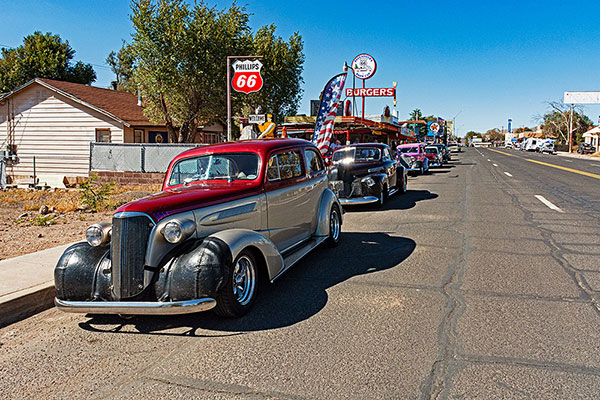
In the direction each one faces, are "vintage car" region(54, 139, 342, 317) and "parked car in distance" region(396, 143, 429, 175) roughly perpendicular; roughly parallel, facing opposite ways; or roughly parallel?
roughly parallel

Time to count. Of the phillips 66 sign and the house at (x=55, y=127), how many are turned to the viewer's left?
0

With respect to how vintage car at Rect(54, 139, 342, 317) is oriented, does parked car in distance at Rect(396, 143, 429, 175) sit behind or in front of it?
behind

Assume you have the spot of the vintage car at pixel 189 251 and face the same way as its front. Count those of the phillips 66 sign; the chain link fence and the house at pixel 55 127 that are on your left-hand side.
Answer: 0

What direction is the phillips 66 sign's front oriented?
toward the camera

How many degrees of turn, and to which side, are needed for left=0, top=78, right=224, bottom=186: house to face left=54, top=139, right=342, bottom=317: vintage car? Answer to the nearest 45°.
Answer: approximately 45° to its right

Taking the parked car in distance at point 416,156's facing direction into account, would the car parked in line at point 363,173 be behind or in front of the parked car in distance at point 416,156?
in front

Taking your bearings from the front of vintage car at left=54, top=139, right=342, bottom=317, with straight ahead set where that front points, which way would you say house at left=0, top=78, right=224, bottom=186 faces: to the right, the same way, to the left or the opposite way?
to the left

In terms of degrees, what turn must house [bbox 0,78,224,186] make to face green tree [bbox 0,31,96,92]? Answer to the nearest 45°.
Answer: approximately 135° to its left

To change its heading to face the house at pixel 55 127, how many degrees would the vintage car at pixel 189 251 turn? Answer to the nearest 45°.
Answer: approximately 135° to its right

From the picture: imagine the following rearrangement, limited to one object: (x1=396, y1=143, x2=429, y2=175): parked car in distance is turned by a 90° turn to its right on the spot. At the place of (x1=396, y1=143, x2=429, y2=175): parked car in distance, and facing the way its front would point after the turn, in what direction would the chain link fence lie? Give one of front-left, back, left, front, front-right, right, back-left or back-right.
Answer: left

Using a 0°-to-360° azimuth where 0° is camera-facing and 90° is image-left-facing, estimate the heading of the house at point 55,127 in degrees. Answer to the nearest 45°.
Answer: approximately 315°

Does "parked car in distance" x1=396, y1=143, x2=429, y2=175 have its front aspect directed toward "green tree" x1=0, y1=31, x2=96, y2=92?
no

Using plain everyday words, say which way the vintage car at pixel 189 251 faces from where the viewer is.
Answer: facing the viewer and to the left of the viewer

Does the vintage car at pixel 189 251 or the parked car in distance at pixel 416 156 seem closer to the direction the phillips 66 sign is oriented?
the vintage car

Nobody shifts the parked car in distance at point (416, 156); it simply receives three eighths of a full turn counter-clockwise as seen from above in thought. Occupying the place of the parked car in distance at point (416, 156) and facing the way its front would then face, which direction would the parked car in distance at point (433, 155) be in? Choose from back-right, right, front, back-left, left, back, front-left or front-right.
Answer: left

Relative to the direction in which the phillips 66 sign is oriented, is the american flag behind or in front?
behind
